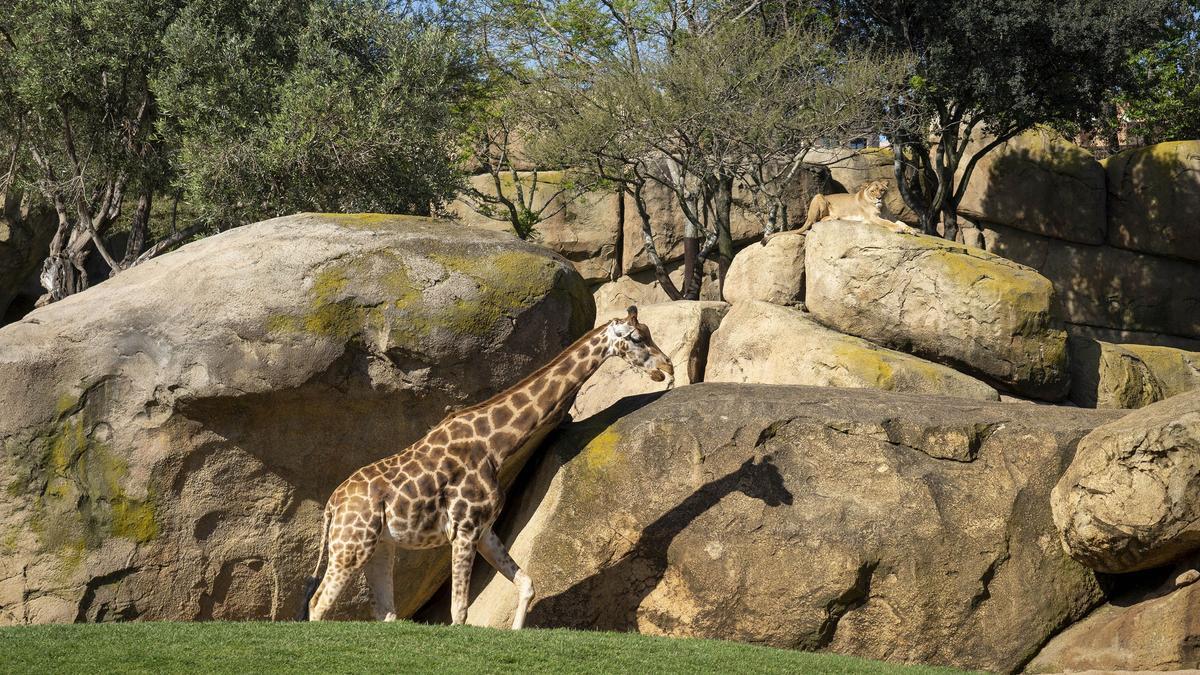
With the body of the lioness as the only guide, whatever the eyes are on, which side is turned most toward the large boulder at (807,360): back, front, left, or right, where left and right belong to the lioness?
right

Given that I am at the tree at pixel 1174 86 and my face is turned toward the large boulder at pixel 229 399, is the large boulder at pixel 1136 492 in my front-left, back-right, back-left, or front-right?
front-left

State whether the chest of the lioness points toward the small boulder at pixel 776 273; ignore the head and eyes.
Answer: no

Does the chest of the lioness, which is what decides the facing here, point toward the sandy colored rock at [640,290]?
no

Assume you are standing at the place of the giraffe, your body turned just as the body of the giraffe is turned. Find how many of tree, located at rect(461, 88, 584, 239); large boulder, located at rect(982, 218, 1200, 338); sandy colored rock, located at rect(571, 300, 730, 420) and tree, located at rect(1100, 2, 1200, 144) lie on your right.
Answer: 0

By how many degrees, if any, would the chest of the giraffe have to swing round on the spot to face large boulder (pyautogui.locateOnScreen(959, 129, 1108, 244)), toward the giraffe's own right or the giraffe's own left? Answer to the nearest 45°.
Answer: approximately 45° to the giraffe's own left

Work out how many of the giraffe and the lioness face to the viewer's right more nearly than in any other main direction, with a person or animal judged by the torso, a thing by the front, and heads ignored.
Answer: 2

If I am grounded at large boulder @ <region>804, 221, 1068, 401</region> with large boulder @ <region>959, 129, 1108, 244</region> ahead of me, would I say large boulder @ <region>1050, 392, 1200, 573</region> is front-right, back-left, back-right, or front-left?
back-right

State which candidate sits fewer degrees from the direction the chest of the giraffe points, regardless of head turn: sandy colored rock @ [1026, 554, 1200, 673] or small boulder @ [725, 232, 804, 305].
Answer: the sandy colored rock

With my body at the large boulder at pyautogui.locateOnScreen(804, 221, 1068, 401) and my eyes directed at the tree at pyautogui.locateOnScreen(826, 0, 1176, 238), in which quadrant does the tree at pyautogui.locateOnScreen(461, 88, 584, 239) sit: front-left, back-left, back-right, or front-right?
front-left

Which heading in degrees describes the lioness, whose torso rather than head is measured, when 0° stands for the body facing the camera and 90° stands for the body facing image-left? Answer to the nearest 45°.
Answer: approximately 270°

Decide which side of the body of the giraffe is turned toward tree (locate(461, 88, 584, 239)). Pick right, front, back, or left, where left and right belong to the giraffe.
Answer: left

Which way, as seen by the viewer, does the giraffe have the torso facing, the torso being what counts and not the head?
to the viewer's right

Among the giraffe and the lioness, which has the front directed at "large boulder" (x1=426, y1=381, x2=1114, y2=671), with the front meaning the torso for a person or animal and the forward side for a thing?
the giraffe

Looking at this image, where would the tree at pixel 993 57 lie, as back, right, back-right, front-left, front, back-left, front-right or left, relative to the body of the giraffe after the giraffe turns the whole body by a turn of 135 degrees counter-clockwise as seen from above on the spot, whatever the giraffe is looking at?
right
